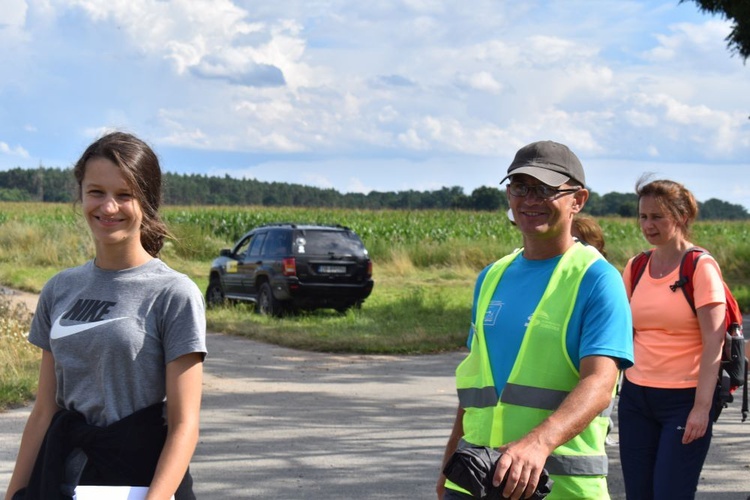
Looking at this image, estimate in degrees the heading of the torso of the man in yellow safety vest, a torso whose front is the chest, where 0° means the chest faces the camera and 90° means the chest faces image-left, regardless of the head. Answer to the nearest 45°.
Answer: approximately 45°

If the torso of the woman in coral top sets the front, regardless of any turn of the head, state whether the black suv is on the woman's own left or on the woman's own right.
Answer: on the woman's own right

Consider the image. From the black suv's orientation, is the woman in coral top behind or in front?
behind

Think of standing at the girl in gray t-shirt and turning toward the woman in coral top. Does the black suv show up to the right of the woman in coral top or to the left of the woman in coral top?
left

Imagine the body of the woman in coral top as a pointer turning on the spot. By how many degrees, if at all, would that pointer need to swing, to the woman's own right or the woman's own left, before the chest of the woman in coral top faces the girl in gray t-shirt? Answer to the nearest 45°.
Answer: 0° — they already face them

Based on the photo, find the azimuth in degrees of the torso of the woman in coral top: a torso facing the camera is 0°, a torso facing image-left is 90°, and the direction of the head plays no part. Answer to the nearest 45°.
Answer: approximately 45°

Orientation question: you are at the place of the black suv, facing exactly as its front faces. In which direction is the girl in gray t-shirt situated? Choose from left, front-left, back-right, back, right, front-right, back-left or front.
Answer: back-left

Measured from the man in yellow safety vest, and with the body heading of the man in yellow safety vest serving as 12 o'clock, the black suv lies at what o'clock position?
The black suv is roughly at 4 o'clock from the man in yellow safety vest.

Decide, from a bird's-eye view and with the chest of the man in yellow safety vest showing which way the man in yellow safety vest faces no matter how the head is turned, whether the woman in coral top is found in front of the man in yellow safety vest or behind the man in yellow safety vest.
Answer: behind

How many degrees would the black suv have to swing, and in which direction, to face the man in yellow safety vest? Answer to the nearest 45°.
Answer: approximately 135° to its left

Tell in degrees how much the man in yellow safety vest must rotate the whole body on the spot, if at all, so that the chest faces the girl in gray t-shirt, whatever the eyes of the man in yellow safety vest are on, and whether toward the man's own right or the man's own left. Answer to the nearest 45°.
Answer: approximately 45° to the man's own right

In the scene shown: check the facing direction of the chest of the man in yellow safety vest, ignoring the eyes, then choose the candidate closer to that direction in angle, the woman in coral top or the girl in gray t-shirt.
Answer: the girl in gray t-shirt
